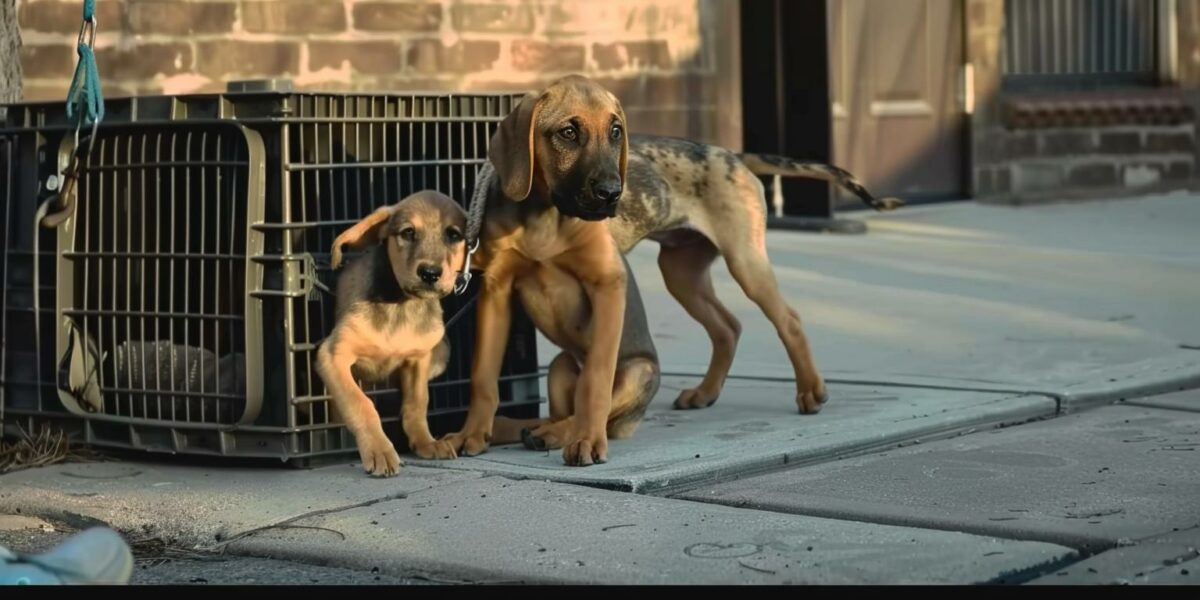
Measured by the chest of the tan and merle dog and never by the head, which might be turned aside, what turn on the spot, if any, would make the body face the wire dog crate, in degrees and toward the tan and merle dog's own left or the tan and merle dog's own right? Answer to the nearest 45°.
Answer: approximately 45° to the tan and merle dog's own right

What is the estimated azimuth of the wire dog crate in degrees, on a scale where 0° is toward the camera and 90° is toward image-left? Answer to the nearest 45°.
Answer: approximately 45°

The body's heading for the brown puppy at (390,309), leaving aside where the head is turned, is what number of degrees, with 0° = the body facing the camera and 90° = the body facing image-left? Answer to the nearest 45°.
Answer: approximately 0°

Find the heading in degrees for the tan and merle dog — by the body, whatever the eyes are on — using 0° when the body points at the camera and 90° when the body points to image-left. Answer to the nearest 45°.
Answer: approximately 45°

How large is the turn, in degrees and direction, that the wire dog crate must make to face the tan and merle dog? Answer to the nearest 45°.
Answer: approximately 135° to its left
